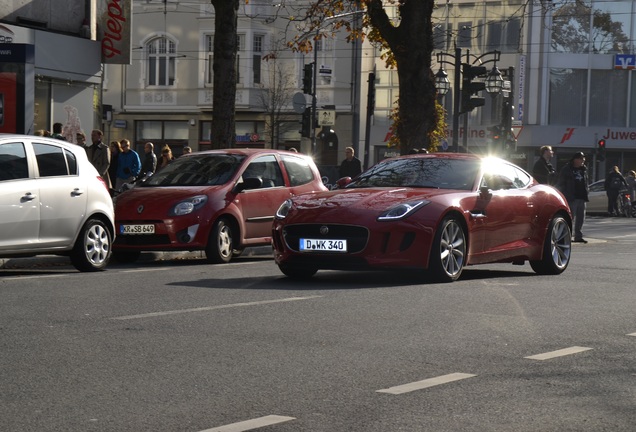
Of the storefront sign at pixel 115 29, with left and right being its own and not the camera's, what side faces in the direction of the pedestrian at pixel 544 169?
left

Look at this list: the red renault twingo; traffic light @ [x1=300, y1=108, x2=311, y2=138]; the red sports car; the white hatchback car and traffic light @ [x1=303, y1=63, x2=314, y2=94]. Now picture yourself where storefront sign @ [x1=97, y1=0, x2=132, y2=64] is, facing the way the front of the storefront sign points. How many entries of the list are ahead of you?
3

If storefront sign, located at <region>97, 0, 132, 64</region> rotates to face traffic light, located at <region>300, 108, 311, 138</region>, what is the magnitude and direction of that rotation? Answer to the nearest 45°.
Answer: approximately 135° to its left

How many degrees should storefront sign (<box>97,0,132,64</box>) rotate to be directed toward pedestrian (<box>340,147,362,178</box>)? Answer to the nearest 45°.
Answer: approximately 90° to its left

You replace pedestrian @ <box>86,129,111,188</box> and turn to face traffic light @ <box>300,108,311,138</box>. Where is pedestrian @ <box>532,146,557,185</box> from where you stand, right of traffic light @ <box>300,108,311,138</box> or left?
right

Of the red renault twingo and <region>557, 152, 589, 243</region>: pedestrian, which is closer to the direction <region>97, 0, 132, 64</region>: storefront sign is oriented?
the red renault twingo
